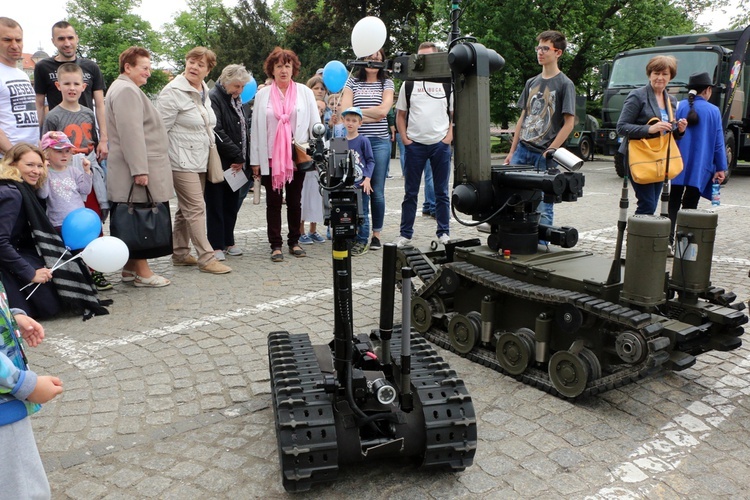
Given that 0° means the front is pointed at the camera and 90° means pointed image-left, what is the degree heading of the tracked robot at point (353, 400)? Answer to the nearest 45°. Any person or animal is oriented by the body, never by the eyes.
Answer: approximately 0°

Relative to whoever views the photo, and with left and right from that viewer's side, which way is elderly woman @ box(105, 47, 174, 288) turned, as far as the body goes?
facing to the right of the viewer

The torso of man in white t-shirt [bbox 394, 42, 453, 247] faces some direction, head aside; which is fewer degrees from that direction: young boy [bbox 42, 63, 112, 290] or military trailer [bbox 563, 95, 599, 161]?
the young boy

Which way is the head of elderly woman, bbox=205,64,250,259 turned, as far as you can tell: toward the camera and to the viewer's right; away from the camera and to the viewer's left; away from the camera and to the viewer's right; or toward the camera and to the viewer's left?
toward the camera and to the viewer's right

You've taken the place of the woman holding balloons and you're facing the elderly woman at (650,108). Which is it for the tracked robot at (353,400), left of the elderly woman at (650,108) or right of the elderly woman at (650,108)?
right

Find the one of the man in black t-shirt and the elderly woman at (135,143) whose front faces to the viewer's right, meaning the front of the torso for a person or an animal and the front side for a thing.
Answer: the elderly woman

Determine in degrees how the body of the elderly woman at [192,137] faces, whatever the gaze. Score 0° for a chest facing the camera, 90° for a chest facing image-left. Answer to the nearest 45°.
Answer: approximately 315°

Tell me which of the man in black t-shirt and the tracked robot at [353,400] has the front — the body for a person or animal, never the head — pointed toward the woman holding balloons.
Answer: the man in black t-shirt

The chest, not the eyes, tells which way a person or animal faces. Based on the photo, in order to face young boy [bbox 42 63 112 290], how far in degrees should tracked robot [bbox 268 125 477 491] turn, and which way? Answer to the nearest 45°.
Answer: approximately 135° to its right
